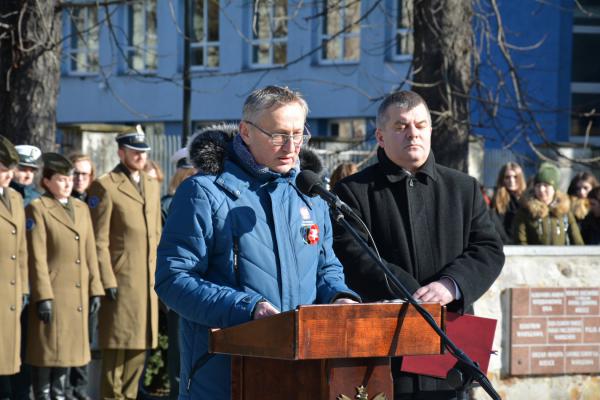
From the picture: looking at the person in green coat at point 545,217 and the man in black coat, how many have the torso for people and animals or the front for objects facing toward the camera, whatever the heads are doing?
2

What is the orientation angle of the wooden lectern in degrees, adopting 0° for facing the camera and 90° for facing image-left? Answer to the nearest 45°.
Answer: approximately 315°

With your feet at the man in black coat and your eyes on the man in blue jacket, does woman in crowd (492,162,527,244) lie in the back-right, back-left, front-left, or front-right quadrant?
back-right

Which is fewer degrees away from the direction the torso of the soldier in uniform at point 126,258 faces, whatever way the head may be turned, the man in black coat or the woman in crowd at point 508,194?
the man in black coat

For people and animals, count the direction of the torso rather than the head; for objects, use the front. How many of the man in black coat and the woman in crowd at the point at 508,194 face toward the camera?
2

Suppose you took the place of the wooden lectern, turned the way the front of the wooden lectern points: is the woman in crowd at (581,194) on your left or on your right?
on your left

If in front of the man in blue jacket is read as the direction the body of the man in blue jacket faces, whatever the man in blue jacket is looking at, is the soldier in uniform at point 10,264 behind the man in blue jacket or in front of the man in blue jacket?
behind

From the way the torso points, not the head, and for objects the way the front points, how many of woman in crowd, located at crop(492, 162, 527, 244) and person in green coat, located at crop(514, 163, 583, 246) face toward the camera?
2
